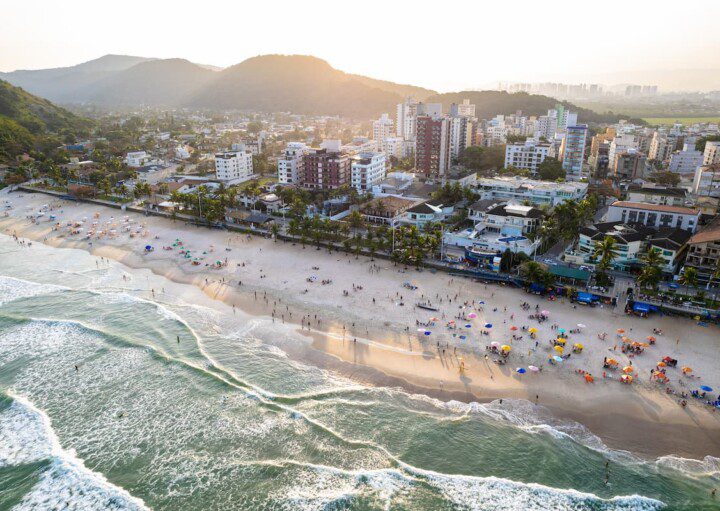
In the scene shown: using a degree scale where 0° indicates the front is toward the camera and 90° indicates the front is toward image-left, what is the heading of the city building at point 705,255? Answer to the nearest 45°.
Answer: approximately 45°

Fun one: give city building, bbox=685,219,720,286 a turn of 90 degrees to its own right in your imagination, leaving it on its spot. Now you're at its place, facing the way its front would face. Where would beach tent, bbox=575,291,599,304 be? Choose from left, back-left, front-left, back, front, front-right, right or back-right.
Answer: left
